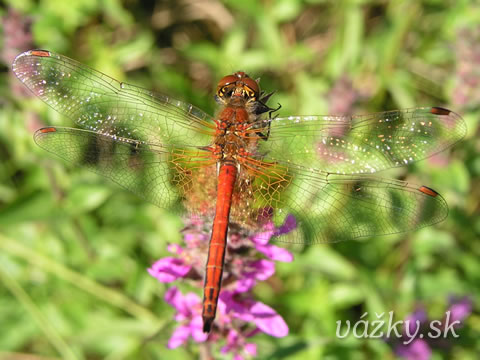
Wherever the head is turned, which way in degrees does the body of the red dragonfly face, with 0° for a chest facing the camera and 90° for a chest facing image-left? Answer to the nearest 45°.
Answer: approximately 180°
